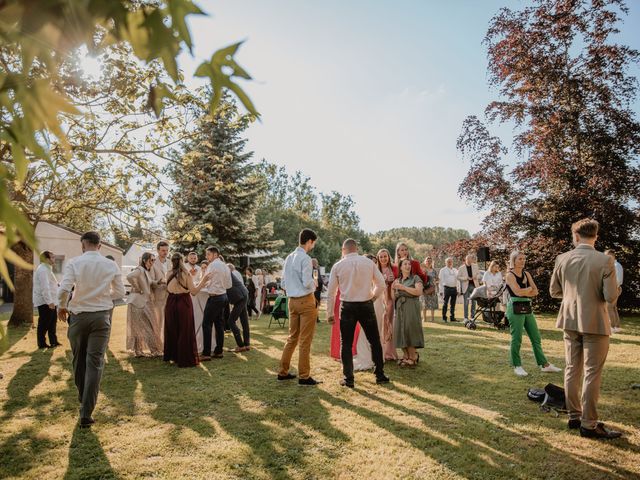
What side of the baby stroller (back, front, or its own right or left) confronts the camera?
left

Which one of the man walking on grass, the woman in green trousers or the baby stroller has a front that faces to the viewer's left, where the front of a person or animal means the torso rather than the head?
the baby stroller

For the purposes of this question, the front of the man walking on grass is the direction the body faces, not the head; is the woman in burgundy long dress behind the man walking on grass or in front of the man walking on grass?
in front

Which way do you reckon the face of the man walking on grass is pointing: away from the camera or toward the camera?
away from the camera

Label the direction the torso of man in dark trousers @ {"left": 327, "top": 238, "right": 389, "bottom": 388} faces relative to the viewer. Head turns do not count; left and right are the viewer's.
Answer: facing away from the viewer

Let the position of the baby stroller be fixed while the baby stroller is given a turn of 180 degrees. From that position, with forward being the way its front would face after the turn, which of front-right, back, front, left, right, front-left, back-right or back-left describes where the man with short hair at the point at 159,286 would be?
back-right

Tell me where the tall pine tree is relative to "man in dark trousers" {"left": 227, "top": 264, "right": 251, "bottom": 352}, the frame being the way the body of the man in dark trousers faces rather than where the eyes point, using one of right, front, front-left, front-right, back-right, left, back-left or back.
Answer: front-right

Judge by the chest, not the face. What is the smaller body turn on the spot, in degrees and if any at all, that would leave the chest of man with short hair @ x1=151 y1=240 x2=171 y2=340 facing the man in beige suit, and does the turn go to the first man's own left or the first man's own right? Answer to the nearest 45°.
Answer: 0° — they already face them

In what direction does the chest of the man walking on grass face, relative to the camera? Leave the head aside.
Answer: away from the camera

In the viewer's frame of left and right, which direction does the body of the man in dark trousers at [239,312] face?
facing away from the viewer and to the left of the viewer

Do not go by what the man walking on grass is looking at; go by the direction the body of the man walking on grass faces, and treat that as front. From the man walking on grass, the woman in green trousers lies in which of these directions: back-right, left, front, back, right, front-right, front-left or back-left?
right
